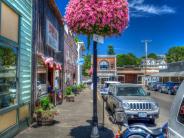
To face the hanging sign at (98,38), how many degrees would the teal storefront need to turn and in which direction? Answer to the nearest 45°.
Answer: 0° — it already faces it

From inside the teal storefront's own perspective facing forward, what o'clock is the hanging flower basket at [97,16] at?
The hanging flower basket is roughly at 12 o'clock from the teal storefront.

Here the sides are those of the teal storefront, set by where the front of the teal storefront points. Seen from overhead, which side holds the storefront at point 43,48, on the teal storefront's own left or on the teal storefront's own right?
on the teal storefront's own left

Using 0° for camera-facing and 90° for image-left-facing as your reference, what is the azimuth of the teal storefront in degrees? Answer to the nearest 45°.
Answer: approximately 315°

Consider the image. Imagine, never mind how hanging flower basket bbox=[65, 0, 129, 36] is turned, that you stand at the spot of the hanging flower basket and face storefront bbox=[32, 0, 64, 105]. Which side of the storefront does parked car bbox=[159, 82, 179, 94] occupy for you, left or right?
right

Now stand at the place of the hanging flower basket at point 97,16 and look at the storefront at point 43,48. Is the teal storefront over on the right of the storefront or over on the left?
left

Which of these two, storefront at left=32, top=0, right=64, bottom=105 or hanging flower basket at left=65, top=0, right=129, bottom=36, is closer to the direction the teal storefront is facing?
the hanging flower basket

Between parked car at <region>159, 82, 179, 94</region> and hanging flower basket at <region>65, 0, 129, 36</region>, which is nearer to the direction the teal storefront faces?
the hanging flower basket

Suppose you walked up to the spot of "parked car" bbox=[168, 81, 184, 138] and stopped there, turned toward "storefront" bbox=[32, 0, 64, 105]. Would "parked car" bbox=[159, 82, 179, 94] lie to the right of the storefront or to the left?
right

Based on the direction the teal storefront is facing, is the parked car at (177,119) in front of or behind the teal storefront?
in front

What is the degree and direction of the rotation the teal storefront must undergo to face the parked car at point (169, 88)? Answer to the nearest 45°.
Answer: approximately 90° to its left
